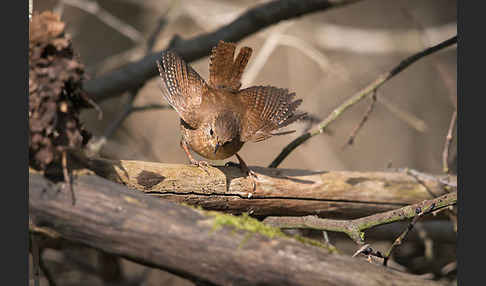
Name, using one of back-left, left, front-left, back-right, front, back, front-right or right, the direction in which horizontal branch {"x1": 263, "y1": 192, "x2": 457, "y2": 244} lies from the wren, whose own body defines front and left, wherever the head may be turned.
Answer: front-left

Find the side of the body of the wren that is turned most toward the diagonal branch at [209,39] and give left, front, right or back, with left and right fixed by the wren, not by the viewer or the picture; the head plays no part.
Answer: back

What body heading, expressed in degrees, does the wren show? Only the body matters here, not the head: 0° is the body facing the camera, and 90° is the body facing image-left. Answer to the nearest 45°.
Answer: approximately 0°

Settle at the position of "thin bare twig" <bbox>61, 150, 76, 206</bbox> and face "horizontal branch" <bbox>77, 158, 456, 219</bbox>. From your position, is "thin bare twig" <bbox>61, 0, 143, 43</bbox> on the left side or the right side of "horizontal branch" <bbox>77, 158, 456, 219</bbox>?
left

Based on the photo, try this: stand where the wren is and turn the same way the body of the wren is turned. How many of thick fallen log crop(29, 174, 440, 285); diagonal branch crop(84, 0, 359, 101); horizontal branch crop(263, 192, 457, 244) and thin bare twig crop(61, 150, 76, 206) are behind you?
1

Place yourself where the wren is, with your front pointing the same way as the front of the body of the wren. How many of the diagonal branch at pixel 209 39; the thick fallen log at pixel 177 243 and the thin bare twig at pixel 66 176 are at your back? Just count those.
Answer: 1

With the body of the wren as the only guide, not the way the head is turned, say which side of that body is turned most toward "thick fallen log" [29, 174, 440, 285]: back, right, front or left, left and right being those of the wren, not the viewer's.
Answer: front

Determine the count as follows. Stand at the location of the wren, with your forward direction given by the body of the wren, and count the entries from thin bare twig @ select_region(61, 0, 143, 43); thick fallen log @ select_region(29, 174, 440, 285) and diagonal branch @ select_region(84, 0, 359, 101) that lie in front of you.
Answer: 1

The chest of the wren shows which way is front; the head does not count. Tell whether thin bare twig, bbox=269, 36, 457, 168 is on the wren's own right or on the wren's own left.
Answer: on the wren's own left
